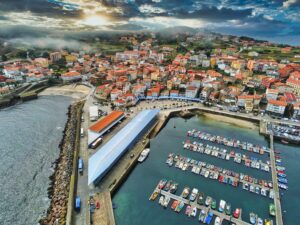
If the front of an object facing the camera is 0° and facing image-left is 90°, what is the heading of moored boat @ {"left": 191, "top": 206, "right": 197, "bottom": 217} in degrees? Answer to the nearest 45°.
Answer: approximately 180°

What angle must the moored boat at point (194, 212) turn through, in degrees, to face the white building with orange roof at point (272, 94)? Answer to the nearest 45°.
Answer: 0° — it already faces it

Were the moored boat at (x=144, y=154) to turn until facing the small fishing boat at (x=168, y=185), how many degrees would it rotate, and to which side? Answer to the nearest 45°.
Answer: approximately 90° to its right

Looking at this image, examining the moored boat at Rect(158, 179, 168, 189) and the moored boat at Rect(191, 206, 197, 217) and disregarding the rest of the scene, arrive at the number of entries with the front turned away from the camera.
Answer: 1

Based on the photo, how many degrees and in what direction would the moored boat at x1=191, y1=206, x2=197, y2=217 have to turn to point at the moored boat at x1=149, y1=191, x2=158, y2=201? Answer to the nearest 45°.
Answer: approximately 90° to its left

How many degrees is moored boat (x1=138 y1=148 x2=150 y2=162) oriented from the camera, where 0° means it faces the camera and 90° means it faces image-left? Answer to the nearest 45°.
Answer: approximately 225°

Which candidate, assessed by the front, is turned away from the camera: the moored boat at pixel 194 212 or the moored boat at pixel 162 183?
the moored boat at pixel 194 212

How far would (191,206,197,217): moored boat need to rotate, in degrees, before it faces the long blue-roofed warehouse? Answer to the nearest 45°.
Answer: approximately 45° to its left

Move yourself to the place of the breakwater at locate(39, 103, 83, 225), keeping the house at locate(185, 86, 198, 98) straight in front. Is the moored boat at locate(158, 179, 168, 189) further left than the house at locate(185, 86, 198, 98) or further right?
right

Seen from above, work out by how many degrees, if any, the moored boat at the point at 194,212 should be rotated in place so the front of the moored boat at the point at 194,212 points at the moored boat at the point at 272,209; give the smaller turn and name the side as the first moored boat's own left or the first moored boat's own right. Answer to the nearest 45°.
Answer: approximately 90° to the first moored boat's own right

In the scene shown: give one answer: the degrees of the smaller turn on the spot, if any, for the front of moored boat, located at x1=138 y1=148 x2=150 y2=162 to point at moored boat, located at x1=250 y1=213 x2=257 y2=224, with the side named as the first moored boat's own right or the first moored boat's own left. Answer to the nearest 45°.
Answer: approximately 90° to the first moored boat's own right

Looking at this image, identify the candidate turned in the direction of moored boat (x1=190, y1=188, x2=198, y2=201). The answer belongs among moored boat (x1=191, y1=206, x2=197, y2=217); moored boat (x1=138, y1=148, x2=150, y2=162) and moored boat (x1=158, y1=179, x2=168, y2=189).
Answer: moored boat (x1=191, y1=206, x2=197, y2=217)

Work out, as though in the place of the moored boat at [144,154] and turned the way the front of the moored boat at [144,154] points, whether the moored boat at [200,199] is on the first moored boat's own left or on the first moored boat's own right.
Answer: on the first moored boat's own right
